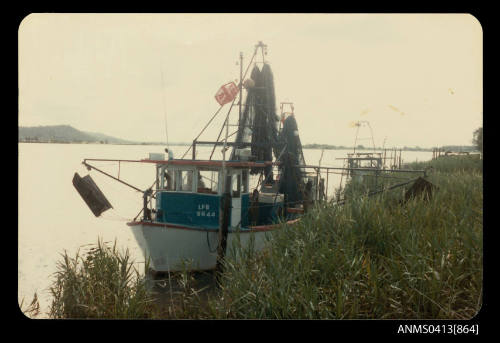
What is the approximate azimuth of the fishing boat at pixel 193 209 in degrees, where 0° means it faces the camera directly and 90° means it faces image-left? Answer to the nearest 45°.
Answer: approximately 45°
